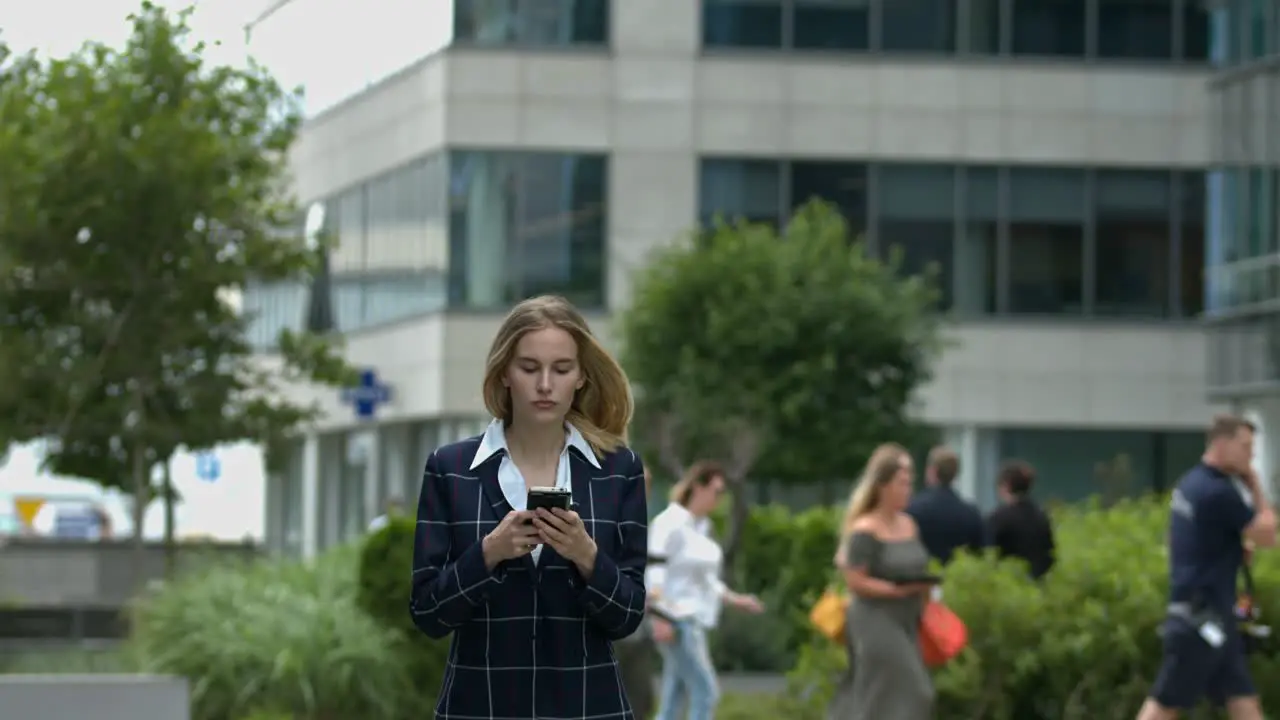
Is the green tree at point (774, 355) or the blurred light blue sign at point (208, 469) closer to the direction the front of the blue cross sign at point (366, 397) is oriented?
the green tree

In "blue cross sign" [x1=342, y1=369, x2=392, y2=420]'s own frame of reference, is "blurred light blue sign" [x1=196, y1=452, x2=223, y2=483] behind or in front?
behind

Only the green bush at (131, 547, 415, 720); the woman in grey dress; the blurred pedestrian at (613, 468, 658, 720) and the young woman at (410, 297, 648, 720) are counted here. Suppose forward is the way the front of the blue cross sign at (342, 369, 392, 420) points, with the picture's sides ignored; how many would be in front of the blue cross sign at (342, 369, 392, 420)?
4

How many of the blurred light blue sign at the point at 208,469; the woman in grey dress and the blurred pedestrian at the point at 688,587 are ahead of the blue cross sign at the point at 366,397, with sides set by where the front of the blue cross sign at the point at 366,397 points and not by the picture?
2
